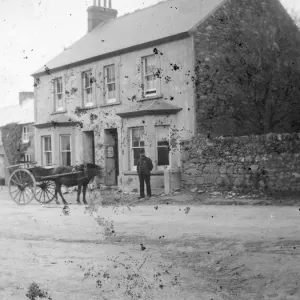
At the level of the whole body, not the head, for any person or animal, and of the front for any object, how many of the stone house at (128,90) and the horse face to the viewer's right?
1

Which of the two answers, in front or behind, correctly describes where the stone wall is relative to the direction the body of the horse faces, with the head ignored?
in front

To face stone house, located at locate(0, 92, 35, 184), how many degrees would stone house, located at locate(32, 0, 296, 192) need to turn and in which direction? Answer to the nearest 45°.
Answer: approximately 90° to its right

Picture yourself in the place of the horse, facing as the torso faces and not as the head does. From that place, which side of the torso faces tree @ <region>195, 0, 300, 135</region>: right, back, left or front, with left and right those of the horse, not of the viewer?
front

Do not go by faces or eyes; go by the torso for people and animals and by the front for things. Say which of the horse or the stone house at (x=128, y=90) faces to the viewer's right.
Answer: the horse

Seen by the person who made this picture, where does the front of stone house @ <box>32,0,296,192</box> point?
facing the viewer and to the left of the viewer

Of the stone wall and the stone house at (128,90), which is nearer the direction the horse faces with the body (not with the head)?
the stone wall

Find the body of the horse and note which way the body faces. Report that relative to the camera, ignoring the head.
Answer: to the viewer's right

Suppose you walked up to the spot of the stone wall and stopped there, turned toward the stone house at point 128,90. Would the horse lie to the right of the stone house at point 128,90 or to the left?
left
